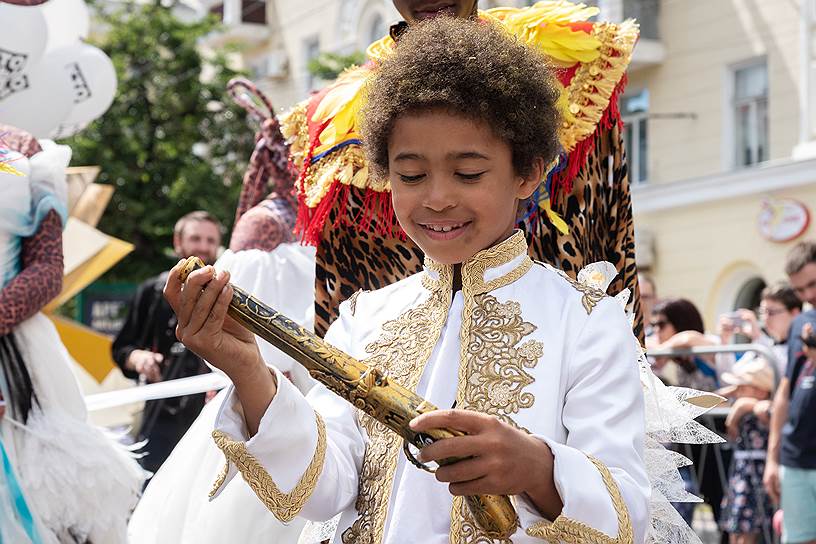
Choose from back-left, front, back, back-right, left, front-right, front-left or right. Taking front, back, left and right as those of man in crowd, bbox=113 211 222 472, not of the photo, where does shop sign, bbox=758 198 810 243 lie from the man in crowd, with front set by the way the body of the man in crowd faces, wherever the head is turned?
back-left

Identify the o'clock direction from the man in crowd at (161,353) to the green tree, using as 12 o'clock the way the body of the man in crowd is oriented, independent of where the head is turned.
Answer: The green tree is roughly at 6 o'clock from the man in crowd.

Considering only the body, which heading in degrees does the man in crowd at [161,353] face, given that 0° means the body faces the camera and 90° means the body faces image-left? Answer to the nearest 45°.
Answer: approximately 0°

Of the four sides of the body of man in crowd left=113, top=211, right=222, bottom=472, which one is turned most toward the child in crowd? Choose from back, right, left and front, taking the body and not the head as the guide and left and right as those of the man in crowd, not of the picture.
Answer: left
